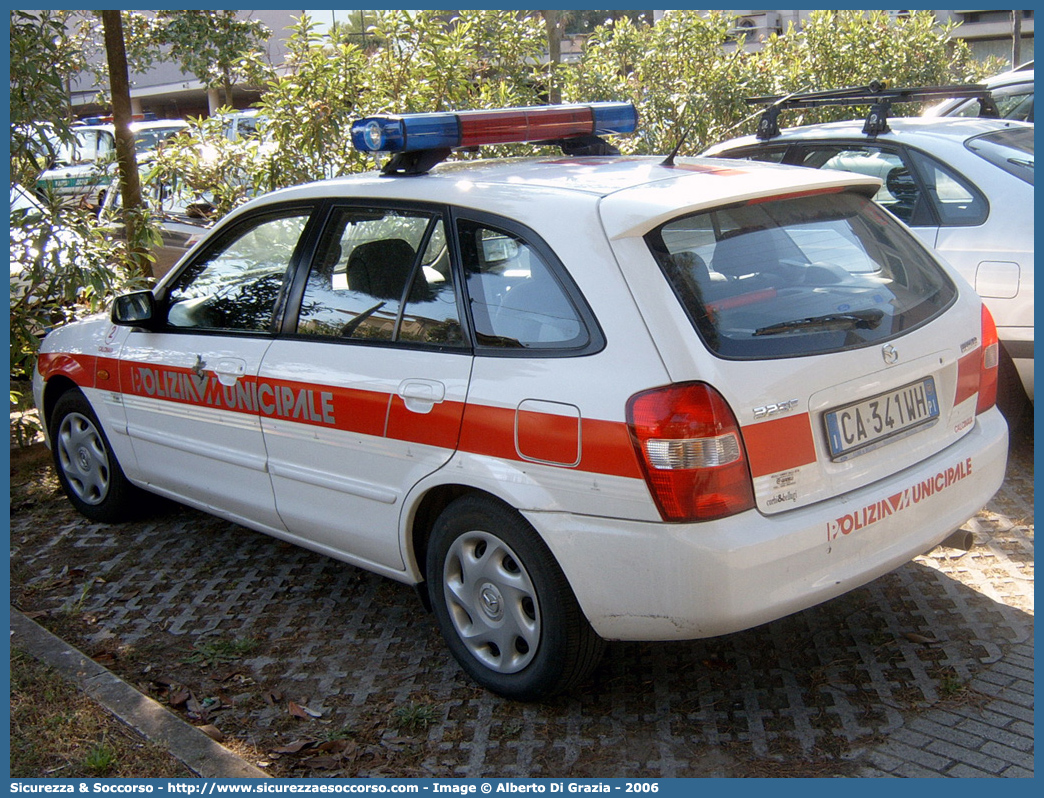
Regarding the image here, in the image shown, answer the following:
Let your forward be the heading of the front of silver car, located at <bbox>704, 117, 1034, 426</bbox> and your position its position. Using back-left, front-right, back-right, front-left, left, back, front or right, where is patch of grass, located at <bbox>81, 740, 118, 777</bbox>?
left

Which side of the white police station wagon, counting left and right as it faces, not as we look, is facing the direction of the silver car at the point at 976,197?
right

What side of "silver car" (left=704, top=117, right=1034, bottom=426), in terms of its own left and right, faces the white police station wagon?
left

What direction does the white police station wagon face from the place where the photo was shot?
facing away from the viewer and to the left of the viewer

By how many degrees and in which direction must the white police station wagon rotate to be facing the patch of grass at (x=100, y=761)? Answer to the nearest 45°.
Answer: approximately 45° to its left

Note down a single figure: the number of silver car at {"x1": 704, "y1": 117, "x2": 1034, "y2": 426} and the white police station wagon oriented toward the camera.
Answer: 0

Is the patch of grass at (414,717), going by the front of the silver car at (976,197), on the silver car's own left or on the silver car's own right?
on the silver car's own left

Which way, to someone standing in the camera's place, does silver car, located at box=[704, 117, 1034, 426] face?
facing away from the viewer and to the left of the viewer
